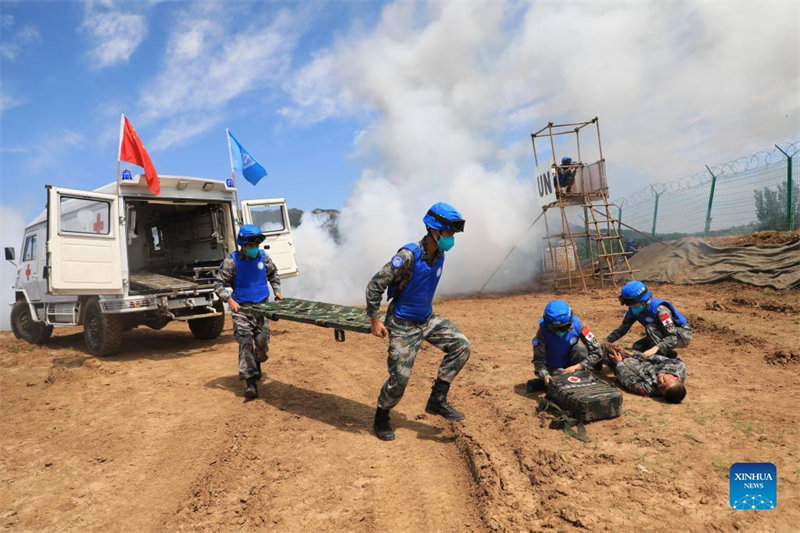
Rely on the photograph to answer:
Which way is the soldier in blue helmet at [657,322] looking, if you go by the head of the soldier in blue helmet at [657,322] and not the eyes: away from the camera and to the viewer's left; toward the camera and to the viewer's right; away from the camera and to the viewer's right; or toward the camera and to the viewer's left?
toward the camera and to the viewer's left

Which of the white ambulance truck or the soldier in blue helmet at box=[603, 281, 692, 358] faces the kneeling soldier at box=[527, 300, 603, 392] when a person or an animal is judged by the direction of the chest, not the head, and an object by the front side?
the soldier in blue helmet

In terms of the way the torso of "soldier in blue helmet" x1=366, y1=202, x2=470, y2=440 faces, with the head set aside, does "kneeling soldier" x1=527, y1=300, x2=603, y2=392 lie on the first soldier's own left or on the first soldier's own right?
on the first soldier's own left

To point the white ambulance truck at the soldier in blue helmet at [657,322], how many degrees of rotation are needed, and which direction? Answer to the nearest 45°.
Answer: approximately 180°

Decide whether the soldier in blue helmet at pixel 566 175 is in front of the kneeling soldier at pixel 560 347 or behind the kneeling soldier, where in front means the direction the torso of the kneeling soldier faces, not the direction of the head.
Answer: behind

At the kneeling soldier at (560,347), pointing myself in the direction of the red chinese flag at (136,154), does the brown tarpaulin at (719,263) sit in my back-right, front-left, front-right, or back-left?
back-right

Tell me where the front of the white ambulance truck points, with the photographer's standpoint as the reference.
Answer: facing away from the viewer and to the left of the viewer

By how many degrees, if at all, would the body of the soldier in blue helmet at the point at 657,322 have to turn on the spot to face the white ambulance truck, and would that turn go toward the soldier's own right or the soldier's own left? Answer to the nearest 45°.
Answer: approximately 45° to the soldier's own right
